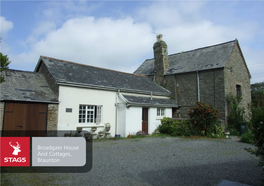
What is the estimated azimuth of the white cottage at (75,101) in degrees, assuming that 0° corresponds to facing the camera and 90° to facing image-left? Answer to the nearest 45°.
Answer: approximately 315°

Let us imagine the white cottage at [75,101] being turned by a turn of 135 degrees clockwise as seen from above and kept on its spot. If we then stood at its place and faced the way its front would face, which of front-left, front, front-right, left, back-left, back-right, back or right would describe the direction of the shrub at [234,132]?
back

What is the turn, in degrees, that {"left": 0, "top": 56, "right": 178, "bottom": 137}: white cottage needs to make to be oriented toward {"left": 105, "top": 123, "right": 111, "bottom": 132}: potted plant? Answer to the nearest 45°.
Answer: approximately 45° to its left

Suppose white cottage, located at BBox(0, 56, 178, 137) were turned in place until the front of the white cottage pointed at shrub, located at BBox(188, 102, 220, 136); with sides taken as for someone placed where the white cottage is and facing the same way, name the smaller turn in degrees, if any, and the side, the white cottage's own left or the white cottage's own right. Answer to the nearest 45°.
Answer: approximately 45° to the white cottage's own left
